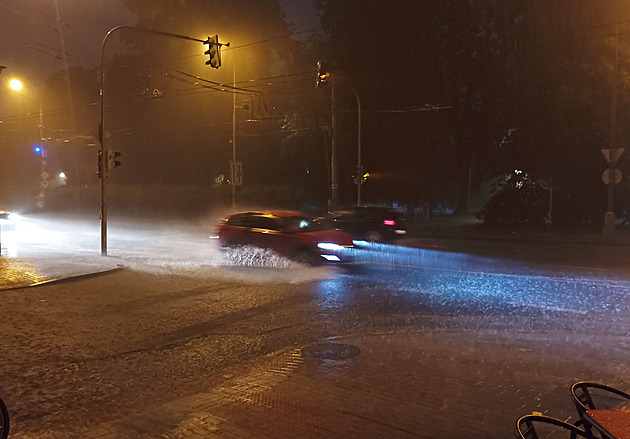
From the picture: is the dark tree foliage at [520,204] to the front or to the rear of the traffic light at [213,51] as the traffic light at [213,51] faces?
to the rear
